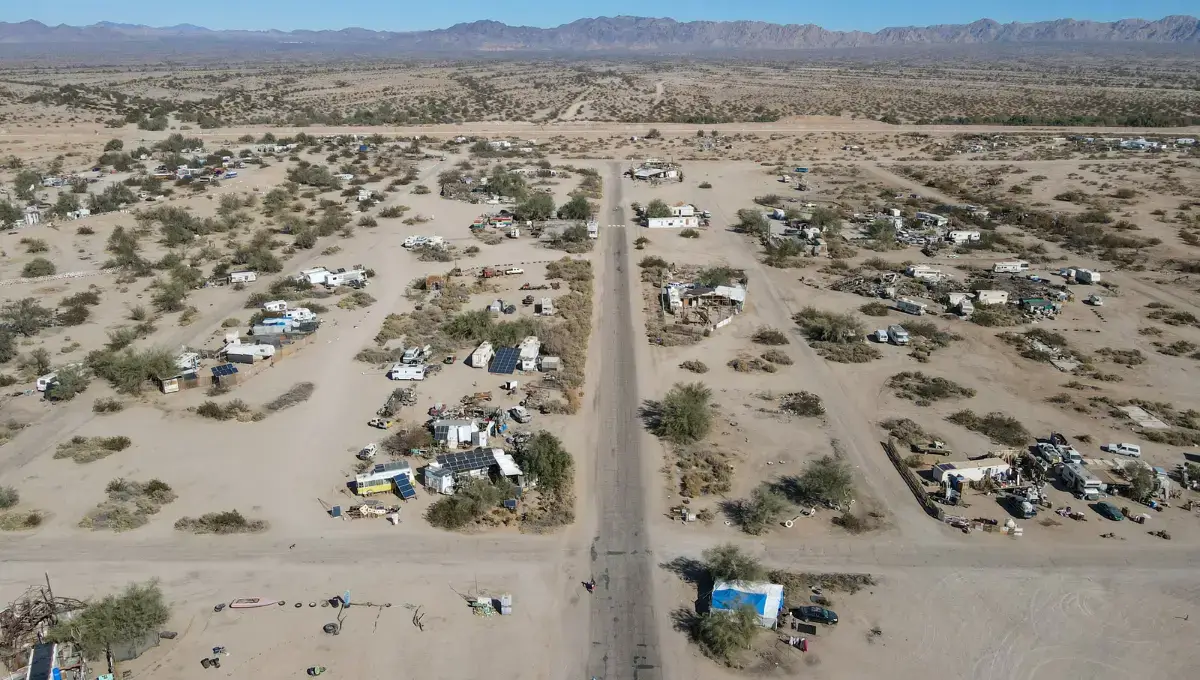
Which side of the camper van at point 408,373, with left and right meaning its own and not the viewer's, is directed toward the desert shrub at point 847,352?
back

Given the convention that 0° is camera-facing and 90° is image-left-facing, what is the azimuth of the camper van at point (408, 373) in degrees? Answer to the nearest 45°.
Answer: approximately 90°

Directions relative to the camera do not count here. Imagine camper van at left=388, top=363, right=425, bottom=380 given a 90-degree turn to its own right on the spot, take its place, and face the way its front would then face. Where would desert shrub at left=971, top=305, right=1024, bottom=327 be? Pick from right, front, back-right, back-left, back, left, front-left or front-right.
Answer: right

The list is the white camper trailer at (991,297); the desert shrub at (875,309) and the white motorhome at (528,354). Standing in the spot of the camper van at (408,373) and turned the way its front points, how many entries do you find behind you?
3

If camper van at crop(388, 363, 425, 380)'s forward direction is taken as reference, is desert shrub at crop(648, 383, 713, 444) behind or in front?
behind

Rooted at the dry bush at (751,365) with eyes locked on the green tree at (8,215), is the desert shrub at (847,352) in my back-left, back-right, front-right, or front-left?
back-right

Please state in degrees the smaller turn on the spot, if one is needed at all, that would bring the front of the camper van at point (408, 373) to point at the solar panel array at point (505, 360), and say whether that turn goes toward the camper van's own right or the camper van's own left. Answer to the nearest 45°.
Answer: approximately 180°

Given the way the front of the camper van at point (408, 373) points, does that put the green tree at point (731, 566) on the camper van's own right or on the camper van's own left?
on the camper van's own left

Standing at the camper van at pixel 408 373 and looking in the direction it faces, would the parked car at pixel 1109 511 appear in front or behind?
behind

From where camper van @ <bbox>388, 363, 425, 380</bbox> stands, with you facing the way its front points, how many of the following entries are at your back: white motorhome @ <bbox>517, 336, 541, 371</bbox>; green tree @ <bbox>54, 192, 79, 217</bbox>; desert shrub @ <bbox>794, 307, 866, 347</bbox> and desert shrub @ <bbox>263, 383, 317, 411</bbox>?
2
